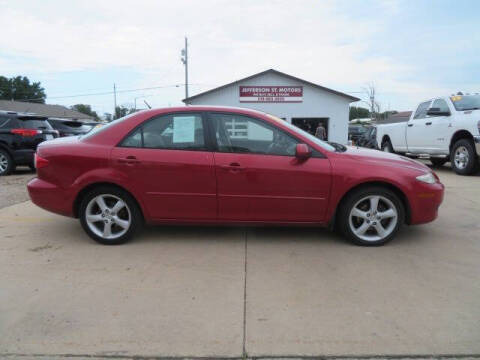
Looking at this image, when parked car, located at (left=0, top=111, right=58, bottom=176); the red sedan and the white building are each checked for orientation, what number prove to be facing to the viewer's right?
1

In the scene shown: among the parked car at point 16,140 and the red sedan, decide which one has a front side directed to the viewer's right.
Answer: the red sedan

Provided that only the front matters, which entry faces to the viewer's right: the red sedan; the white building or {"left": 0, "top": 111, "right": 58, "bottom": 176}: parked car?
the red sedan

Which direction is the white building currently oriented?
toward the camera

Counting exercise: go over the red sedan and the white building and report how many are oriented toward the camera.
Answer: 1

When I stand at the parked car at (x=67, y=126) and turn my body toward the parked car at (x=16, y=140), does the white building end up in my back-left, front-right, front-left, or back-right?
back-left

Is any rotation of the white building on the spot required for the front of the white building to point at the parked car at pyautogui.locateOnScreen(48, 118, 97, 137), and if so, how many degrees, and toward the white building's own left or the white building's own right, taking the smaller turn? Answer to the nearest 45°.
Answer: approximately 45° to the white building's own right

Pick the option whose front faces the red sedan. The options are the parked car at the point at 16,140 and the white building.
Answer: the white building

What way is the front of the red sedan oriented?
to the viewer's right

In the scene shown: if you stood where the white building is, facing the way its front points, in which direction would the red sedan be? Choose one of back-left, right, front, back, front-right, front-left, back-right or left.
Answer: front

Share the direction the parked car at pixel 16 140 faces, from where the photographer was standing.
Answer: facing away from the viewer and to the left of the viewer
